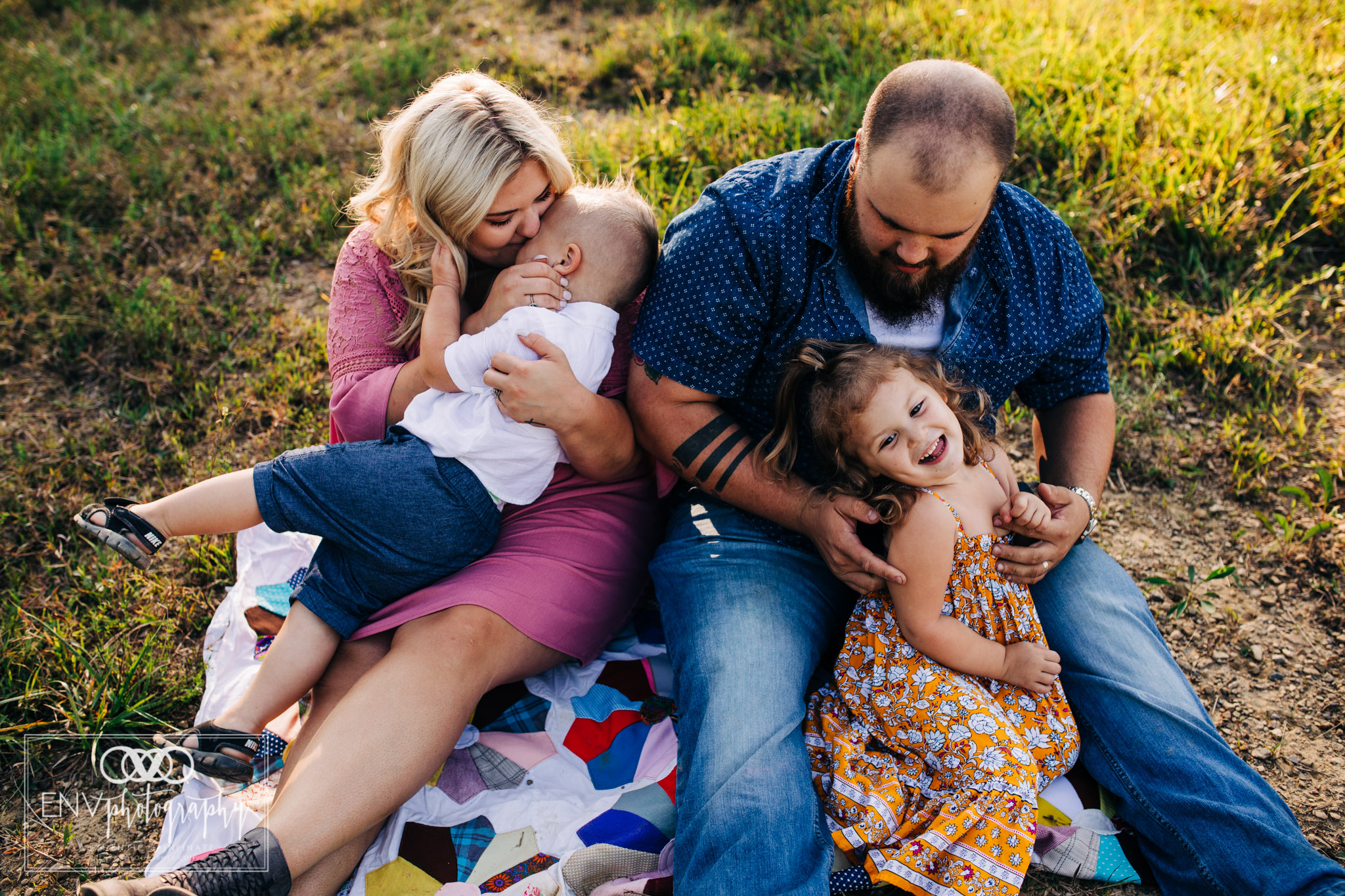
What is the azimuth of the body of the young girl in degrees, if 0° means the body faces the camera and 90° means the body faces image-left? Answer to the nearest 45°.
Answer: approximately 315°

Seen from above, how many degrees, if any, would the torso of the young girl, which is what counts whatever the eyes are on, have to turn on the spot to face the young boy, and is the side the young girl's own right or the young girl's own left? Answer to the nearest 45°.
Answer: approximately 135° to the young girl's own right

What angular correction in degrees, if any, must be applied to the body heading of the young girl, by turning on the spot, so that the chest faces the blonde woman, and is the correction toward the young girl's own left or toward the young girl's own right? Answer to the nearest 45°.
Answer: approximately 135° to the young girl's own right

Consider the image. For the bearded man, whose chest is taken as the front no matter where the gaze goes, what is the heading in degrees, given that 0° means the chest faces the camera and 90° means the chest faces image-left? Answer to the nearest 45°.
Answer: approximately 0°
